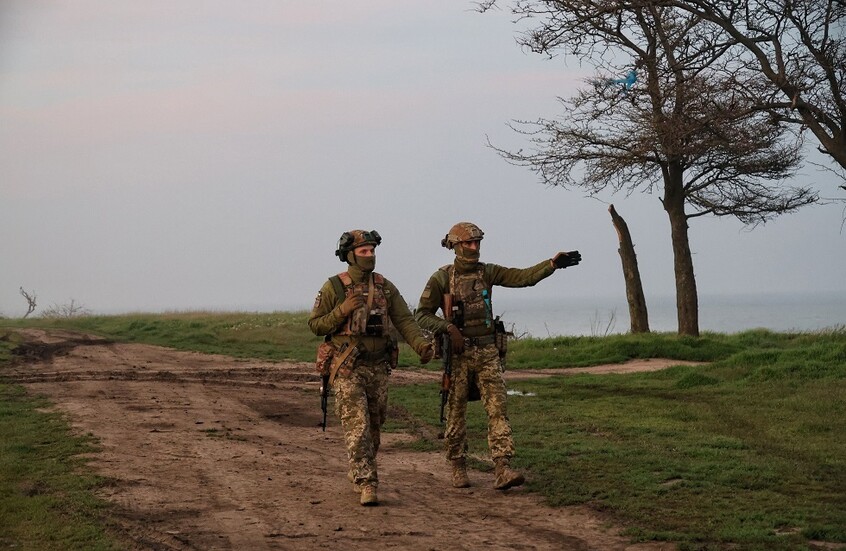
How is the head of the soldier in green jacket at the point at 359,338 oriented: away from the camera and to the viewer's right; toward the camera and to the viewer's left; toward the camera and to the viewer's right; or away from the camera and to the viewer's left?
toward the camera and to the viewer's right

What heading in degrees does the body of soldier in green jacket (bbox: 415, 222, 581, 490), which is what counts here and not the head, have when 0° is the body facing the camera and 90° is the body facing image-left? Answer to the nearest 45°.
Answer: approximately 0°

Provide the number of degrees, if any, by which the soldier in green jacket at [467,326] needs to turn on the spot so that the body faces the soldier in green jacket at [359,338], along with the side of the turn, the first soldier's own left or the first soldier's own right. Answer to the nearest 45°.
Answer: approximately 90° to the first soldier's own right

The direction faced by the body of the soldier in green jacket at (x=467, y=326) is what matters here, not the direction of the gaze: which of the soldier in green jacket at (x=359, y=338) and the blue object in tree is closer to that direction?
the soldier in green jacket

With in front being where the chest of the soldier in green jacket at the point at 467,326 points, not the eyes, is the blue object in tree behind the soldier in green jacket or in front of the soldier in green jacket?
behind

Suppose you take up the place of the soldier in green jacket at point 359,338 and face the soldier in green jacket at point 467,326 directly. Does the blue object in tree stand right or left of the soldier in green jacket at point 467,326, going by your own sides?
left
